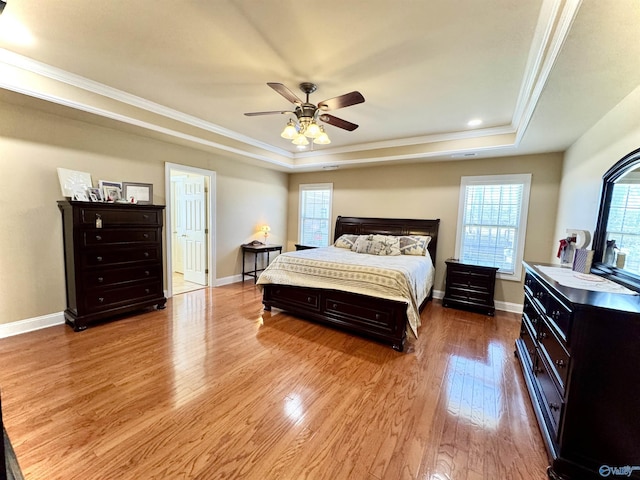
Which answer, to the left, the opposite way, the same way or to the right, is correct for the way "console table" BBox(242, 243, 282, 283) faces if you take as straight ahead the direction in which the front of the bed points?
to the left

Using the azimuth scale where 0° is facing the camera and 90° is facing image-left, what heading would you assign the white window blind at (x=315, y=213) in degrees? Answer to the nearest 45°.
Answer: approximately 0°

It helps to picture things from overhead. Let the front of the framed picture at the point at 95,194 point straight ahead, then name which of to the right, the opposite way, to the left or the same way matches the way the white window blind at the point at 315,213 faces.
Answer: to the right

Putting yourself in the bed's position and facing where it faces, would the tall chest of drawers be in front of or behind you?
in front

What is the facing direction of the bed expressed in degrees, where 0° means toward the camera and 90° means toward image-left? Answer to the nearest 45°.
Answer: approximately 45°

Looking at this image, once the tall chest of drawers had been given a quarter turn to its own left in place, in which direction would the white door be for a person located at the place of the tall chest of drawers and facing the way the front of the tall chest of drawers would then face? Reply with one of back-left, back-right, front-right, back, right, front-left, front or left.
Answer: front

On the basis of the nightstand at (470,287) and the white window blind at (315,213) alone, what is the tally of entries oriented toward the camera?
2

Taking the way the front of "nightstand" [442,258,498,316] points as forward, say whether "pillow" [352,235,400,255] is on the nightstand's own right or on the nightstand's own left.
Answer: on the nightstand's own right

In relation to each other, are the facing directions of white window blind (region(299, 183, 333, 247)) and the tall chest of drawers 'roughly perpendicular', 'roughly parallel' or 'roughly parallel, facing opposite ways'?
roughly perpendicular

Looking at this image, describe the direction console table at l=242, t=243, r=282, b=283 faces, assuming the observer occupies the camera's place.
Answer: facing the viewer and to the right of the viewer

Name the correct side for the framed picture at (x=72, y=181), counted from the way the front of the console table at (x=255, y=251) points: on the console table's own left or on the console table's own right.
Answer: on the console table's own right
